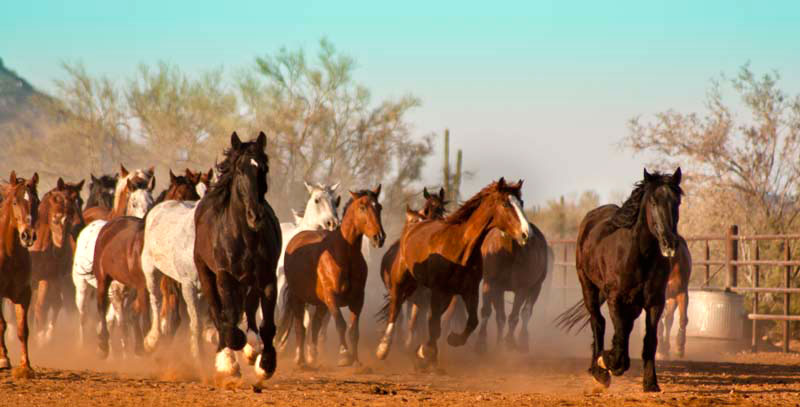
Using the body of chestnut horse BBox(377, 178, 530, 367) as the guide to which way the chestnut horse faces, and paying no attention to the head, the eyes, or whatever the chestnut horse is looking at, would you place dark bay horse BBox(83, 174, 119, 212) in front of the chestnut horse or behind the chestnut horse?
behind

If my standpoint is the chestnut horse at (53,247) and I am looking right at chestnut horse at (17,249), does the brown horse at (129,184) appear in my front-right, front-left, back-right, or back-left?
back-left

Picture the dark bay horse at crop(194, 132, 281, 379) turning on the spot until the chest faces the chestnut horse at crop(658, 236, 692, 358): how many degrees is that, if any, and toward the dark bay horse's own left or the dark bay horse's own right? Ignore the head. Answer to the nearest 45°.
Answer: approximately 135° to the dark bay horse's own left

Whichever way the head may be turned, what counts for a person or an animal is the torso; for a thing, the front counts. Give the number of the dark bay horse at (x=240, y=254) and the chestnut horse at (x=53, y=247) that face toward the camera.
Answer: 2

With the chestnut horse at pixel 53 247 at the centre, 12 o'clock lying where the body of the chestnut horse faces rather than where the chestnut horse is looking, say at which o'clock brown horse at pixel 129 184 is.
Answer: The brown horse is roughly at 8 o'clock from the chestnut horse.

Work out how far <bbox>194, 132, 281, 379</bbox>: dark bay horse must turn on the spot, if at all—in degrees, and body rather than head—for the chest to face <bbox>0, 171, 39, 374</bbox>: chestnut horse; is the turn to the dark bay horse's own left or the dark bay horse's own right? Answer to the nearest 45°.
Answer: approximately 135° to the dark bay horse's own right

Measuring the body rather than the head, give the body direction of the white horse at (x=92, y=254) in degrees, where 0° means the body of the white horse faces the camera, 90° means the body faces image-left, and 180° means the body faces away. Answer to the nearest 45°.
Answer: approximately 315°
